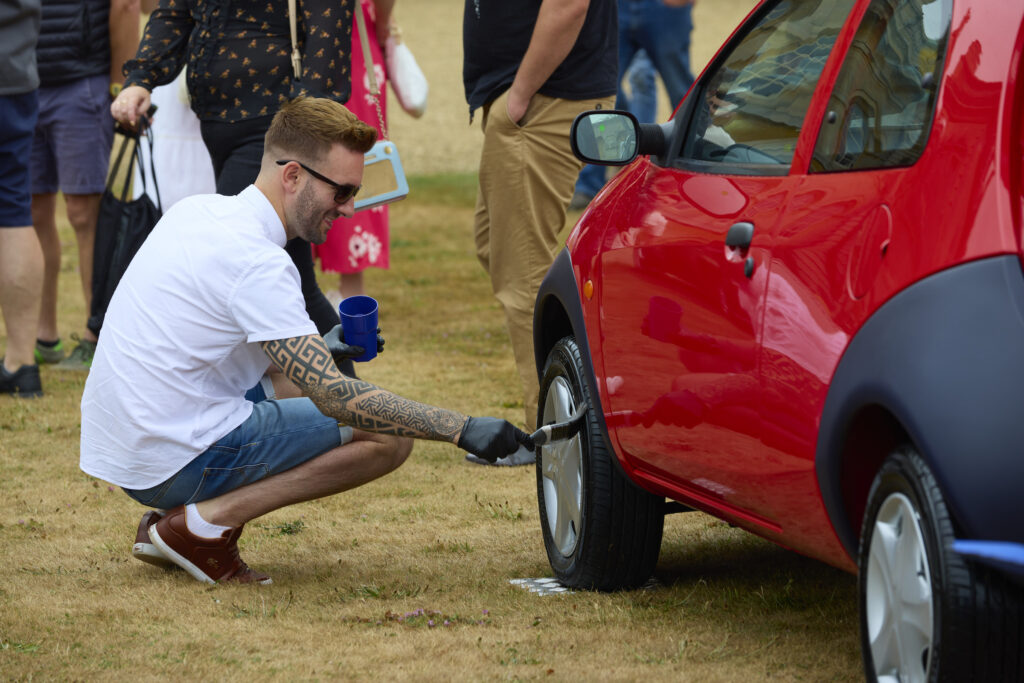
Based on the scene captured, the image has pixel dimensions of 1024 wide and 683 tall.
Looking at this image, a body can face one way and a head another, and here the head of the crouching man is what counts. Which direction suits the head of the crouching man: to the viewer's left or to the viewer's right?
to the viewer's right

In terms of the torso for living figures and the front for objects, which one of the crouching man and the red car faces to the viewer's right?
the crouching man

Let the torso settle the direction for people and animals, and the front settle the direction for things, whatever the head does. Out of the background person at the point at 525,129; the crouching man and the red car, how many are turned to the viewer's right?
1

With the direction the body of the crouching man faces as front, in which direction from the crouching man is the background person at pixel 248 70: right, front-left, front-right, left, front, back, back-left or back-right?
left

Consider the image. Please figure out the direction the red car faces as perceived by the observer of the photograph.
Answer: facing away from the viewer and to the left of the viewer

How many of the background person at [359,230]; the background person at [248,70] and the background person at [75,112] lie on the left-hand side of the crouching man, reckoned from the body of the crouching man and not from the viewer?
3

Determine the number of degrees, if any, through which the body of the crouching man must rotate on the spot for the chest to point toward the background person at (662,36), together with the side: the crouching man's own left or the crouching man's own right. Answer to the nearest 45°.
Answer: approximately 90° to the crouching man's own left

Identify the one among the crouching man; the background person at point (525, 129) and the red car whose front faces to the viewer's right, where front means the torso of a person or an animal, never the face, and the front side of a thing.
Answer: the crouching man

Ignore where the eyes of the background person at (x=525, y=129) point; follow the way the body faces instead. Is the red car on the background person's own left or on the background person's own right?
on the background person's own left

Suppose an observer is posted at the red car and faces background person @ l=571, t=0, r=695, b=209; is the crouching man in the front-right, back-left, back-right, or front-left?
front-left

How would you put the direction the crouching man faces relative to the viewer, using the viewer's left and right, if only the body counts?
facing to the right of the viewer

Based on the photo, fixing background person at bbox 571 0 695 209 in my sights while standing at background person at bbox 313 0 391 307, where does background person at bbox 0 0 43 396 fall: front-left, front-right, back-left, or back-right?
back-left

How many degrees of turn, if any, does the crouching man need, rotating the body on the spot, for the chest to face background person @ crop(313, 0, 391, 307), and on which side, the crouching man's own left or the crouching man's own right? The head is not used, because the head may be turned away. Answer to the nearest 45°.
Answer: approximately 90° to the crouching man's own left

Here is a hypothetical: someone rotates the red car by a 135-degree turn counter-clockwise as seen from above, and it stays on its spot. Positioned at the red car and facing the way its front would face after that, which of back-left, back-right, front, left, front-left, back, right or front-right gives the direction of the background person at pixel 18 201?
back-right
